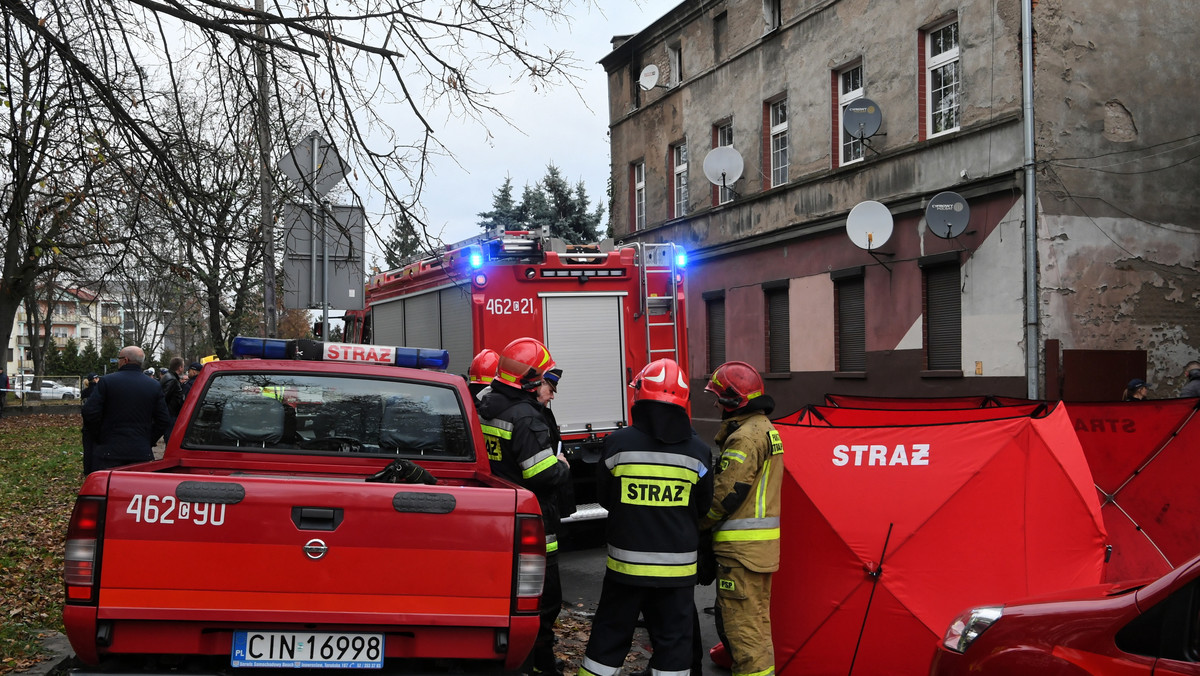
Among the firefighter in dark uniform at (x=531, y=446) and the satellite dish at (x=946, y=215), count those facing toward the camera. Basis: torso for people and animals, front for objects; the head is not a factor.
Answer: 1

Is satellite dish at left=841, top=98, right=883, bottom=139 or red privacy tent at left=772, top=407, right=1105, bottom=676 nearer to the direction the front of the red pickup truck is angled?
the satellite dish

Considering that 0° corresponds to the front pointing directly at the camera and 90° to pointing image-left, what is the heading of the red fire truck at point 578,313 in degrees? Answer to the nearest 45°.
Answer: approximately 135°

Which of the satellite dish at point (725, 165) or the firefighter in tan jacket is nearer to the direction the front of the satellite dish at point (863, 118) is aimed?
the firefighter in tan jacket

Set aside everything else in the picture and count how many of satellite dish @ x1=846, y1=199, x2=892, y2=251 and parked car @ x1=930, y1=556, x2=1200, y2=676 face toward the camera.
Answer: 1

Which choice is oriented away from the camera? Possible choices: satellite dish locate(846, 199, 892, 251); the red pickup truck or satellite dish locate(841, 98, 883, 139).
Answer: the red pickup truck

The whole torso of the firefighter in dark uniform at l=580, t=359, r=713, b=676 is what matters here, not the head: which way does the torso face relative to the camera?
away from the camera

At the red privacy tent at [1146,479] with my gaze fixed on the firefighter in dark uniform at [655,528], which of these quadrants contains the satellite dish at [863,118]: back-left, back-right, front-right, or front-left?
back-right

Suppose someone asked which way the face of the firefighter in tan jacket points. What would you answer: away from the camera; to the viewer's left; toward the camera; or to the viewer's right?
to the viewer's left

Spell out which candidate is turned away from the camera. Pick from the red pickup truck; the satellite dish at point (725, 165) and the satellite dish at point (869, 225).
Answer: the red pickup truck
